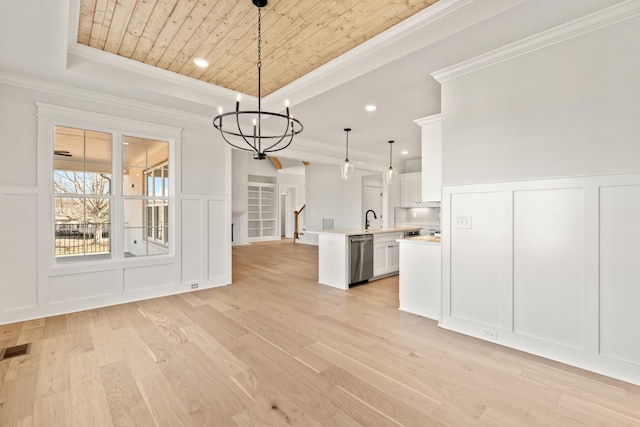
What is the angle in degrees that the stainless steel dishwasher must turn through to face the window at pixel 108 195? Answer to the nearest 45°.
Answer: approximately 90° to its right

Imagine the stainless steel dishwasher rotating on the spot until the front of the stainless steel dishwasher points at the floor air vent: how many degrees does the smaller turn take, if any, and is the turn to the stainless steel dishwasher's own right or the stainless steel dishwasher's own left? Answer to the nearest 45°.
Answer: approximately 90° to the stainless steel dishwasher's own right

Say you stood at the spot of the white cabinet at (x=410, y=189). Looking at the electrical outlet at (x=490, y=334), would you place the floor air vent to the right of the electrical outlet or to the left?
right

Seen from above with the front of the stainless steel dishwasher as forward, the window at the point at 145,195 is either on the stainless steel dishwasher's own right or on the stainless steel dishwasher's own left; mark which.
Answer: on the stainless steel dishwasher's own right

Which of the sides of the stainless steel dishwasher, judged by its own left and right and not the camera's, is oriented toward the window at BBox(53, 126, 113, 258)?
right

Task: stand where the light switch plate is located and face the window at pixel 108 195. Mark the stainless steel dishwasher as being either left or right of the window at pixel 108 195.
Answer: right

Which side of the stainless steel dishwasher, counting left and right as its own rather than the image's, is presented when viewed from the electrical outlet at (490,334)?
front

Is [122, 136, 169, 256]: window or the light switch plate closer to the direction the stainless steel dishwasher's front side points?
the light switch plate

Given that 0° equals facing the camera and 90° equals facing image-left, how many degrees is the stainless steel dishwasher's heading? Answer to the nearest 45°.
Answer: approximately 315°
